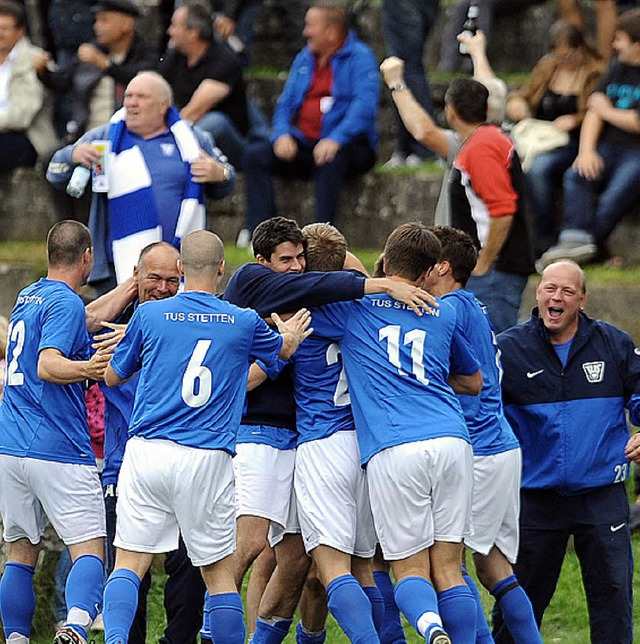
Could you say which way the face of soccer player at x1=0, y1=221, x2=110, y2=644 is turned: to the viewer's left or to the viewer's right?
to the viewer's right

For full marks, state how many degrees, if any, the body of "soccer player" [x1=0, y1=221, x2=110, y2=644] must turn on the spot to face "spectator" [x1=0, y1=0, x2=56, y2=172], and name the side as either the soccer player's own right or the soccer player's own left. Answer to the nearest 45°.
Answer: approximately 45° to the soccer player's own left

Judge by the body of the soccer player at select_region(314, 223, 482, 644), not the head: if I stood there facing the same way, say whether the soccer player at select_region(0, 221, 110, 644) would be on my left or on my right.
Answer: on my left

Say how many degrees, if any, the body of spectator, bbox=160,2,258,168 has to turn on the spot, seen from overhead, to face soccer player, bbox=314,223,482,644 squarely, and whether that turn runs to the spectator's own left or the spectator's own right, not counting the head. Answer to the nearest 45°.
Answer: approximately 45° to the spectator's own left

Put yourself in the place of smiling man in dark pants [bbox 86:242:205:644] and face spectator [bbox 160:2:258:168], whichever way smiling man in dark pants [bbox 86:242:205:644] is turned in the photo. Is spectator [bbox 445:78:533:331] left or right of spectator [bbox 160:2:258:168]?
right

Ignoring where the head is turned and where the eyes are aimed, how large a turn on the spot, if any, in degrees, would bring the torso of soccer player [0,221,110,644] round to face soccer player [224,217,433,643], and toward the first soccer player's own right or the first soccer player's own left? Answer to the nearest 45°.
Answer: approximately 45° to the first soccer player's own right

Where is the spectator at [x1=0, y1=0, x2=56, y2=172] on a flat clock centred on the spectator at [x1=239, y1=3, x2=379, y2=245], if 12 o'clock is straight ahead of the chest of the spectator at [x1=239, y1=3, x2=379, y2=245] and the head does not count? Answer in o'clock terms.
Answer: the spectator at [x1=0, y1=0, x2=56, y2=172] is roughly at 2 o'clock from the spectator at [x1=239, y1=3, x2=379, y2=245].

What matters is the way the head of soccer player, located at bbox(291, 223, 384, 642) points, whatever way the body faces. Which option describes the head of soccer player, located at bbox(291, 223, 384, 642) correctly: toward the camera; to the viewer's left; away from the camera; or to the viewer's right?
away from the camera

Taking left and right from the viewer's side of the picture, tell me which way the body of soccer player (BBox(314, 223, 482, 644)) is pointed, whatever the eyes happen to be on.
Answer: facing away from the viewer

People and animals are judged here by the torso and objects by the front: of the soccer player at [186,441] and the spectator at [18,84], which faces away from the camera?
the soccer player
